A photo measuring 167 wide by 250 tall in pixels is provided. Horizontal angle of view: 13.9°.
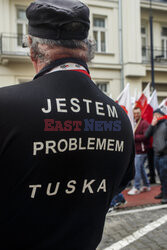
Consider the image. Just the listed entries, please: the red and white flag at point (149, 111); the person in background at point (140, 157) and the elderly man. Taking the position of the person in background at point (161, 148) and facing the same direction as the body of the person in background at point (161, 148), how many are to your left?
1

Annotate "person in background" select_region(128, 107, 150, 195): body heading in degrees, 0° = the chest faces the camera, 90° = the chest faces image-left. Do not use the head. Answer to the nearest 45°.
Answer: approximately 45°

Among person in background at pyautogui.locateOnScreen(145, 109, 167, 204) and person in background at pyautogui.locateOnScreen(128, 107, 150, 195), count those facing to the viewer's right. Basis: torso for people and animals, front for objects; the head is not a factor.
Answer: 0

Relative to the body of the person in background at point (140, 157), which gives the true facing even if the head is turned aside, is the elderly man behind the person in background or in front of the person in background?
in front

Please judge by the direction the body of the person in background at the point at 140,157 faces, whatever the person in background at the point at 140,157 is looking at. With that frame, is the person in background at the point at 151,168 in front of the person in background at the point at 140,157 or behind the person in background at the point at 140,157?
behind

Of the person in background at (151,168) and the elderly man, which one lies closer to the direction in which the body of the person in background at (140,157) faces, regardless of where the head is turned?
the elderly man
